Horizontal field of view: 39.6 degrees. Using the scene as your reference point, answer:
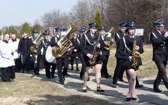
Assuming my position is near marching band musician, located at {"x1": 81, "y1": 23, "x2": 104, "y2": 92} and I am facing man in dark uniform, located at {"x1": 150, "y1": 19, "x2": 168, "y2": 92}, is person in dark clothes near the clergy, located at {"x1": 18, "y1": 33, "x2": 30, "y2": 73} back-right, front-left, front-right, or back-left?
back-left

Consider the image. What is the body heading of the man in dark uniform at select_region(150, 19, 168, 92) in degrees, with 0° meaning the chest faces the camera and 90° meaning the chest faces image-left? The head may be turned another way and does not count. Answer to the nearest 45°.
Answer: approximately 315°

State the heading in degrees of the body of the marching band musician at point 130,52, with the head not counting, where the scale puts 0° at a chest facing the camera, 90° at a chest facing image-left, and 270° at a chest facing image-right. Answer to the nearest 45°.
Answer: approximately 315°

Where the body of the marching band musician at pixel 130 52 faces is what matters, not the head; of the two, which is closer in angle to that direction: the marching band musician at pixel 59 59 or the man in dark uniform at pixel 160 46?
the man in dark uniform

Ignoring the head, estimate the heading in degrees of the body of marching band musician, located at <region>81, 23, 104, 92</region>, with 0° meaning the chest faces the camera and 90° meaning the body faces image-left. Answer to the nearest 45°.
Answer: approximately 315°

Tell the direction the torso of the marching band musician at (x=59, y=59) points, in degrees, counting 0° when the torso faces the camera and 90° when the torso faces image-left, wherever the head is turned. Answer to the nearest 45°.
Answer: approximately 315°
